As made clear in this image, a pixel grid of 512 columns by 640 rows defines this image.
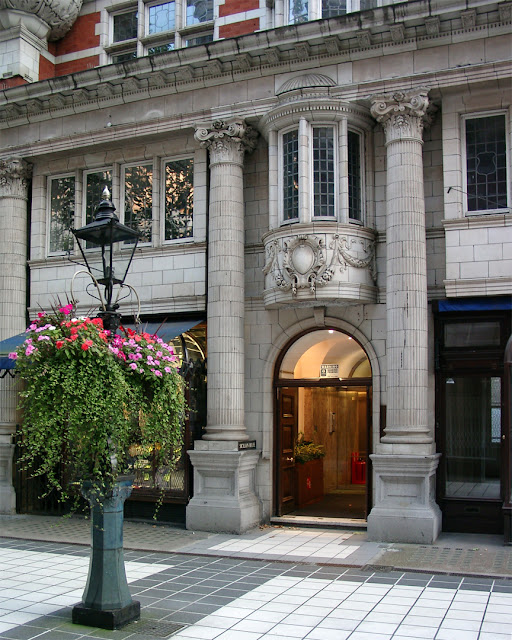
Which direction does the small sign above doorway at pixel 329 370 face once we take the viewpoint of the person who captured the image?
facing the viewer

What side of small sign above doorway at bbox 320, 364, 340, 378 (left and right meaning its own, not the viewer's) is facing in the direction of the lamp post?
front

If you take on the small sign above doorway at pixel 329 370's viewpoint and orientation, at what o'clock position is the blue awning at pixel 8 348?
The blue awning is roughly at 3 o'clock from the small sign above doorway.

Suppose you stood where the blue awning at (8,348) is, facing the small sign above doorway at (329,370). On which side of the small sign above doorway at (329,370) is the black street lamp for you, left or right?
right

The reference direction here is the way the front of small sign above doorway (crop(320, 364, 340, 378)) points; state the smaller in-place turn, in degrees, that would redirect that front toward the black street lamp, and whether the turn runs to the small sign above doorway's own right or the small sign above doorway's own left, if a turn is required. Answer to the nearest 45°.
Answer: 0° — it already faces it

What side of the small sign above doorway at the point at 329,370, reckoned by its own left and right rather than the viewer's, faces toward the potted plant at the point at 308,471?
back

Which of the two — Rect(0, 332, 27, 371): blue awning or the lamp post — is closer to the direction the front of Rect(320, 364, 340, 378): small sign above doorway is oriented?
the lamp post

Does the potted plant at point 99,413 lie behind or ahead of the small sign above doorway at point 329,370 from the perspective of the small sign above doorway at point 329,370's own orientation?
ahead

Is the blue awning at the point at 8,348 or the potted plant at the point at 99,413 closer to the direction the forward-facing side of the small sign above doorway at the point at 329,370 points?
the potted plant
